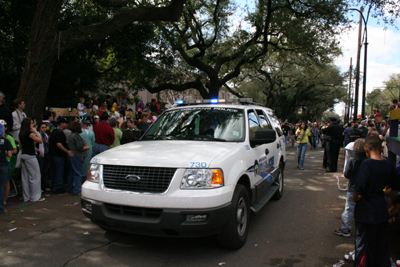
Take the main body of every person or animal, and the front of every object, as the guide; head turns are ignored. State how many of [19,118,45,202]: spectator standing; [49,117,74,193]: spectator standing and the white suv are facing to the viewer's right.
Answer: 2

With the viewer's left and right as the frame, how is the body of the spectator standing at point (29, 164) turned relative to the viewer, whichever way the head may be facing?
facing to the right of the viewer

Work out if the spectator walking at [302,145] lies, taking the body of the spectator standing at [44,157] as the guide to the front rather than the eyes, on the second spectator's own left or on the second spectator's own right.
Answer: on the second spectator's own left

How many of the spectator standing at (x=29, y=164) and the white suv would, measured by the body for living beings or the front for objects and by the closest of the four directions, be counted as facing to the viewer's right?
1

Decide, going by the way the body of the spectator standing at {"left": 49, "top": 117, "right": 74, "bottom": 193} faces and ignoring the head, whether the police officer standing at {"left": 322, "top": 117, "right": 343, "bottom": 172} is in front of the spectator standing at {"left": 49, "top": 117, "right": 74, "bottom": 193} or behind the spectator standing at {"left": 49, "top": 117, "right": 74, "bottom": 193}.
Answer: in front

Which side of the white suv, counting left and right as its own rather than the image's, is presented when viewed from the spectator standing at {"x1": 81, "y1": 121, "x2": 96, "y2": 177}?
right

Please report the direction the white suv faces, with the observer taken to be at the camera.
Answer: facing the viewer and to the left of the viewer

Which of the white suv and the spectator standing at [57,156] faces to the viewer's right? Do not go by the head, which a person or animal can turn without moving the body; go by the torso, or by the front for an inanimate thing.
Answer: the spectator standing

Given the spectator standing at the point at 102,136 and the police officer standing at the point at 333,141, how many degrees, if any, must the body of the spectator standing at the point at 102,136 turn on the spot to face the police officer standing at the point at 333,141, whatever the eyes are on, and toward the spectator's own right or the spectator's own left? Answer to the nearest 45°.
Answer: approximately 45° to the spectator's own right

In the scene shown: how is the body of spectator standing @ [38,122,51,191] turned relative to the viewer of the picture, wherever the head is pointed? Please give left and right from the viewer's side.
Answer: facing the viewer and to the right of the viewer

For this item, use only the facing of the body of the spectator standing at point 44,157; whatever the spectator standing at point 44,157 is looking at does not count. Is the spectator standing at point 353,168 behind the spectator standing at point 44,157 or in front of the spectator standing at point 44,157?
in front

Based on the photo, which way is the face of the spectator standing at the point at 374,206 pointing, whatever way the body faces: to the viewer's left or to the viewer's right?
to the viewer's left

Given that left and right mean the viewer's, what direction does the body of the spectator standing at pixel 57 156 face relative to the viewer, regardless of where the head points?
facing to the right of the viewer
